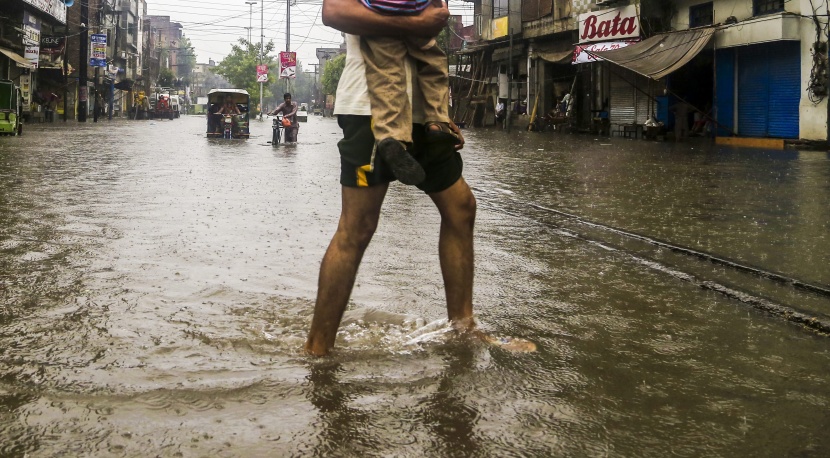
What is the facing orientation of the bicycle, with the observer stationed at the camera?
facing the viewer

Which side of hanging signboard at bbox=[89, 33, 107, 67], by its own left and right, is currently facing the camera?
front

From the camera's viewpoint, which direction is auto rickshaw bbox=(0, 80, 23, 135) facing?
toward the camera

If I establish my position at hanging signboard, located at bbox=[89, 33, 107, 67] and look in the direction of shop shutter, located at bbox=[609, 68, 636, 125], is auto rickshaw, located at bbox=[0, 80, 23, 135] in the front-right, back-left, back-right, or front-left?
front-right

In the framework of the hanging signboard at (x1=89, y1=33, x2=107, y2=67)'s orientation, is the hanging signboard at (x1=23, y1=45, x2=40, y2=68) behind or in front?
in front

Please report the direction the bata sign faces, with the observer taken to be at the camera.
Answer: facing the viewer and to the left of the viewer

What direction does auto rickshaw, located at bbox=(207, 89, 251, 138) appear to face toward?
toward the camera
